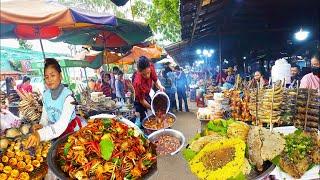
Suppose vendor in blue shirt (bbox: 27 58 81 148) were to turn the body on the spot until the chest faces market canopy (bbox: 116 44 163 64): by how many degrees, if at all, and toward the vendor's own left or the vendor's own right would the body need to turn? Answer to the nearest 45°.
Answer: approximately 180°

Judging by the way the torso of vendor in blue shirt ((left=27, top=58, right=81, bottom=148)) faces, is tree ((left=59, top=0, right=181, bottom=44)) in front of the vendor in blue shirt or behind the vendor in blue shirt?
behind

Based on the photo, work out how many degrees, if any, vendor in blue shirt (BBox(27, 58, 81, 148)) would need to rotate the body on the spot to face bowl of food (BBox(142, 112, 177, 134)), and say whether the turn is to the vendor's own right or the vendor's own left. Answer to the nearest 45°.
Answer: approximately 135° to the vendor's own left

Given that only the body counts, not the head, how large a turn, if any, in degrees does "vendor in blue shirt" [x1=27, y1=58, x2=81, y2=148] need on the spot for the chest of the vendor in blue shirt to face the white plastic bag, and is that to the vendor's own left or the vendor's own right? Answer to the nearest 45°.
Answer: approximately 135° to the vendor's own left

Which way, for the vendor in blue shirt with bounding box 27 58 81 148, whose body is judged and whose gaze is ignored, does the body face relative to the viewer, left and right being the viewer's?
facing the viewer and to the left of the viewer
